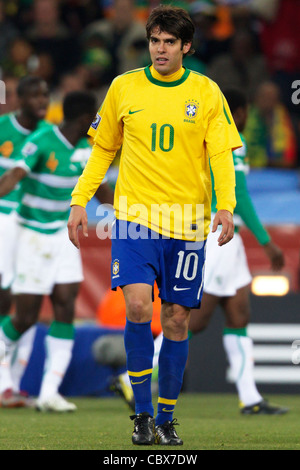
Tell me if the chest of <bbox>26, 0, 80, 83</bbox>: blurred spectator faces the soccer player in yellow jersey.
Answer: yes

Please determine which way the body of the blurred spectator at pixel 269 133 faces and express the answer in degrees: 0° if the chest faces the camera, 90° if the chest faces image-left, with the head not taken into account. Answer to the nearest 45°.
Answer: approximately 0°

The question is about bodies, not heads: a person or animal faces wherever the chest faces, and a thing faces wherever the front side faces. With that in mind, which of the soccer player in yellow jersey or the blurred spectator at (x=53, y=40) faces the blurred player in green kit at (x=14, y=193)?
the blurred spectator

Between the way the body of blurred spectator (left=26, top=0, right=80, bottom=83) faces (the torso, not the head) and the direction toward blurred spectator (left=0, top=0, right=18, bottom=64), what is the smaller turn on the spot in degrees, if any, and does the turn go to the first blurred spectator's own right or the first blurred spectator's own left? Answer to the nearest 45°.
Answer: approximately 90° to the first blurred spectator's own right

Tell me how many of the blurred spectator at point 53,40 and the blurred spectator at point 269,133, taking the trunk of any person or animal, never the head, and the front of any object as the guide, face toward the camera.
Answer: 2

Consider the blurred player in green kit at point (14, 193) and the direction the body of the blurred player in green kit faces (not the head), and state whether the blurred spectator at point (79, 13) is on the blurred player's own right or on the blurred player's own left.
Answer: on the blurred player's own left

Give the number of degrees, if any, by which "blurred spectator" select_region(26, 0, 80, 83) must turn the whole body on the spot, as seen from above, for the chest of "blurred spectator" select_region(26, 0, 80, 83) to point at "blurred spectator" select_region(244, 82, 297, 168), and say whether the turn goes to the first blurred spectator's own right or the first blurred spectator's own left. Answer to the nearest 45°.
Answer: approximately 45° to the first blurred spectator's own left

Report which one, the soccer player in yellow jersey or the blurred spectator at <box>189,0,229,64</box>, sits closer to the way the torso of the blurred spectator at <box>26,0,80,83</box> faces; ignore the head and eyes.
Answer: the soccer player in yellow jersey

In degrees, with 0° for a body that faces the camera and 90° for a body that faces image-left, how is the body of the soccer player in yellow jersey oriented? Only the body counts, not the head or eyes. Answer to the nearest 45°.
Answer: approximately 0°

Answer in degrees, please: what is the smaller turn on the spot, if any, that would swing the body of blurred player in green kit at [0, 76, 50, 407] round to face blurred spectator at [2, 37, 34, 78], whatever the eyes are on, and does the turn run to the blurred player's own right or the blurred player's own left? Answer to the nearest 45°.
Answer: approximately 135° to the blurred player's own left

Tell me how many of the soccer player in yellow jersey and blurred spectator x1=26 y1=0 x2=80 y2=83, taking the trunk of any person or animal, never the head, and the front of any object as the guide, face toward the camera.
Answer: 2

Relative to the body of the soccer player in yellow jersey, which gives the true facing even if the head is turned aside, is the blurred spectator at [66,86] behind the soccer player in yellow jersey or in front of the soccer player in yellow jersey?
behind

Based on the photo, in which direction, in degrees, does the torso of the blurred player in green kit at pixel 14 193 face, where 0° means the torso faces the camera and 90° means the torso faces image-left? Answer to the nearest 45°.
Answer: approximately 315°
